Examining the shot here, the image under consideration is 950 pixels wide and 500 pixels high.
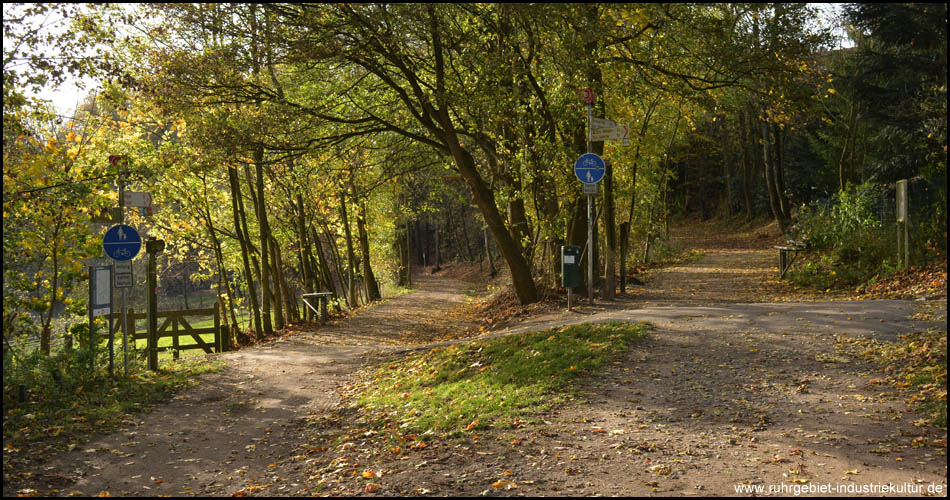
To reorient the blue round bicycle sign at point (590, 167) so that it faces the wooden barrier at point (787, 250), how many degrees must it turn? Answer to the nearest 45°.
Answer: approximately 135° to its left

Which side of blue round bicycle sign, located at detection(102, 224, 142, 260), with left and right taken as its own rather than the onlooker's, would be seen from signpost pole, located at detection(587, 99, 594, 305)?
left

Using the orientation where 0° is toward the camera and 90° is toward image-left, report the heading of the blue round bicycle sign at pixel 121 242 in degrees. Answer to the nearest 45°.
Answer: approximately 0°

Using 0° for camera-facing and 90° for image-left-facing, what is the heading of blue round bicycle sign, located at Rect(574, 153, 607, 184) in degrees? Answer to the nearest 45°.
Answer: approximately 0°

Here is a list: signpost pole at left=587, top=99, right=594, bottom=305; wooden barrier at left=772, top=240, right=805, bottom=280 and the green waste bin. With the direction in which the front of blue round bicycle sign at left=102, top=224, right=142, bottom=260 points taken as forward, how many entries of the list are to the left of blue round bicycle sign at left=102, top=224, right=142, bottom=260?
3

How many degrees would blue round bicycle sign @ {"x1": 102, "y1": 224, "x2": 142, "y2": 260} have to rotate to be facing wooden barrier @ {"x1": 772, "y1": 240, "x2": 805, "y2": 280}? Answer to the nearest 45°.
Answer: approximately 90° to its left

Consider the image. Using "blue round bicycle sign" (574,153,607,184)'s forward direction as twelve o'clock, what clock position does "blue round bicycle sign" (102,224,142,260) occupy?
"blue round bicycle sign" (102,224,142,260) is roughly at 2 o'clock from "blue round bicycle sign" (574,153,607,184).

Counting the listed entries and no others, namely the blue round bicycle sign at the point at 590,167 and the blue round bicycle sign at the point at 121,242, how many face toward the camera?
2
